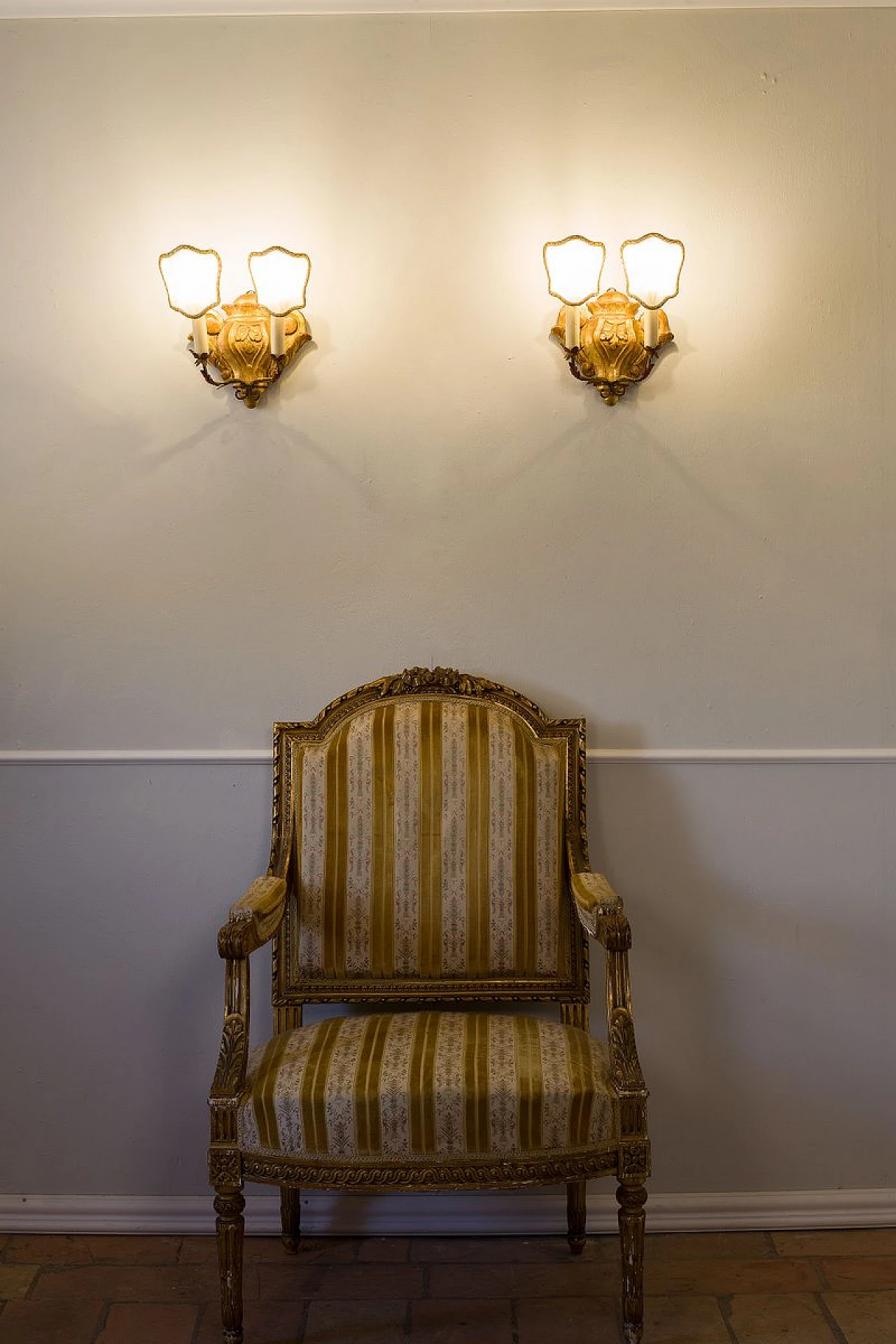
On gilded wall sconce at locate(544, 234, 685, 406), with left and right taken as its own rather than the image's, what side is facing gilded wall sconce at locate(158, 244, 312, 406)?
right

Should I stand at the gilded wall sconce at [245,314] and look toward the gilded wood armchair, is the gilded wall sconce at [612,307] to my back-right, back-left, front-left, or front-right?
front-left

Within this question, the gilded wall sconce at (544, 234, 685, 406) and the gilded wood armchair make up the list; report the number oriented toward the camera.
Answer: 2

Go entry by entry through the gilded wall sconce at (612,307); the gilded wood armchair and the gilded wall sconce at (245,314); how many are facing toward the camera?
3

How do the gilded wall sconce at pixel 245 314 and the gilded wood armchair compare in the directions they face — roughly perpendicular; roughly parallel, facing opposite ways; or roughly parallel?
roughly parallel

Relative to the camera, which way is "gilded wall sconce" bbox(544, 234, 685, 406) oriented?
toward the camera

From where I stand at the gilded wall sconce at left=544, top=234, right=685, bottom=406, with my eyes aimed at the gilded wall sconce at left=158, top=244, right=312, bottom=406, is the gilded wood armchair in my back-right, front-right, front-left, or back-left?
front-left

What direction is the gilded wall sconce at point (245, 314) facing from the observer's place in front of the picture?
facing the viewer

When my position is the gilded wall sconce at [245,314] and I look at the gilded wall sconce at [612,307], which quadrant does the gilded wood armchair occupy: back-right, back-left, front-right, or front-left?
front-right

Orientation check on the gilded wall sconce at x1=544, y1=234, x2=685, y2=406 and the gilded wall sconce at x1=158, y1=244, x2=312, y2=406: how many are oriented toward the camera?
2

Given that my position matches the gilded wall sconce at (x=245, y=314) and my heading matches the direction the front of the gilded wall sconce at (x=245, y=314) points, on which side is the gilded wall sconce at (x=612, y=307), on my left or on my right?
on my left
